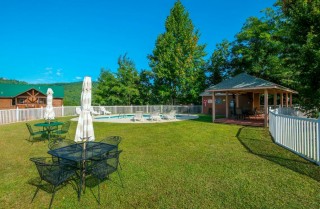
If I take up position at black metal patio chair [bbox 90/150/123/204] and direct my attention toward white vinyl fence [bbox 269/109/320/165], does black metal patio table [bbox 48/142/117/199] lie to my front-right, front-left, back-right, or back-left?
back-left

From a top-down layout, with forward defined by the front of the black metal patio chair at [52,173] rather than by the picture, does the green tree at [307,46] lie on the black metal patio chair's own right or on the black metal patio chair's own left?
on the black metal patio chair's own right

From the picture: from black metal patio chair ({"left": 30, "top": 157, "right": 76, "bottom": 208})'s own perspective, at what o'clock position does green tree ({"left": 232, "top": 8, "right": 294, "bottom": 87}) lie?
The green tree is roughly at 1 o'clock from the black metal patio chair.

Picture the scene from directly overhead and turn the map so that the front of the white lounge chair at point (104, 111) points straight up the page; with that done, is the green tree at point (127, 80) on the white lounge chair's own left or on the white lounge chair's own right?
on the white lounge chair's own left

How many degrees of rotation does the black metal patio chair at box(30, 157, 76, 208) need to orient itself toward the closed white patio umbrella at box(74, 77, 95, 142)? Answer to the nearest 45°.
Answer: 0° — it already faces it

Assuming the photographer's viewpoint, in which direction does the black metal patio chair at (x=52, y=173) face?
facing away from the viewer and to the right of the viewer
